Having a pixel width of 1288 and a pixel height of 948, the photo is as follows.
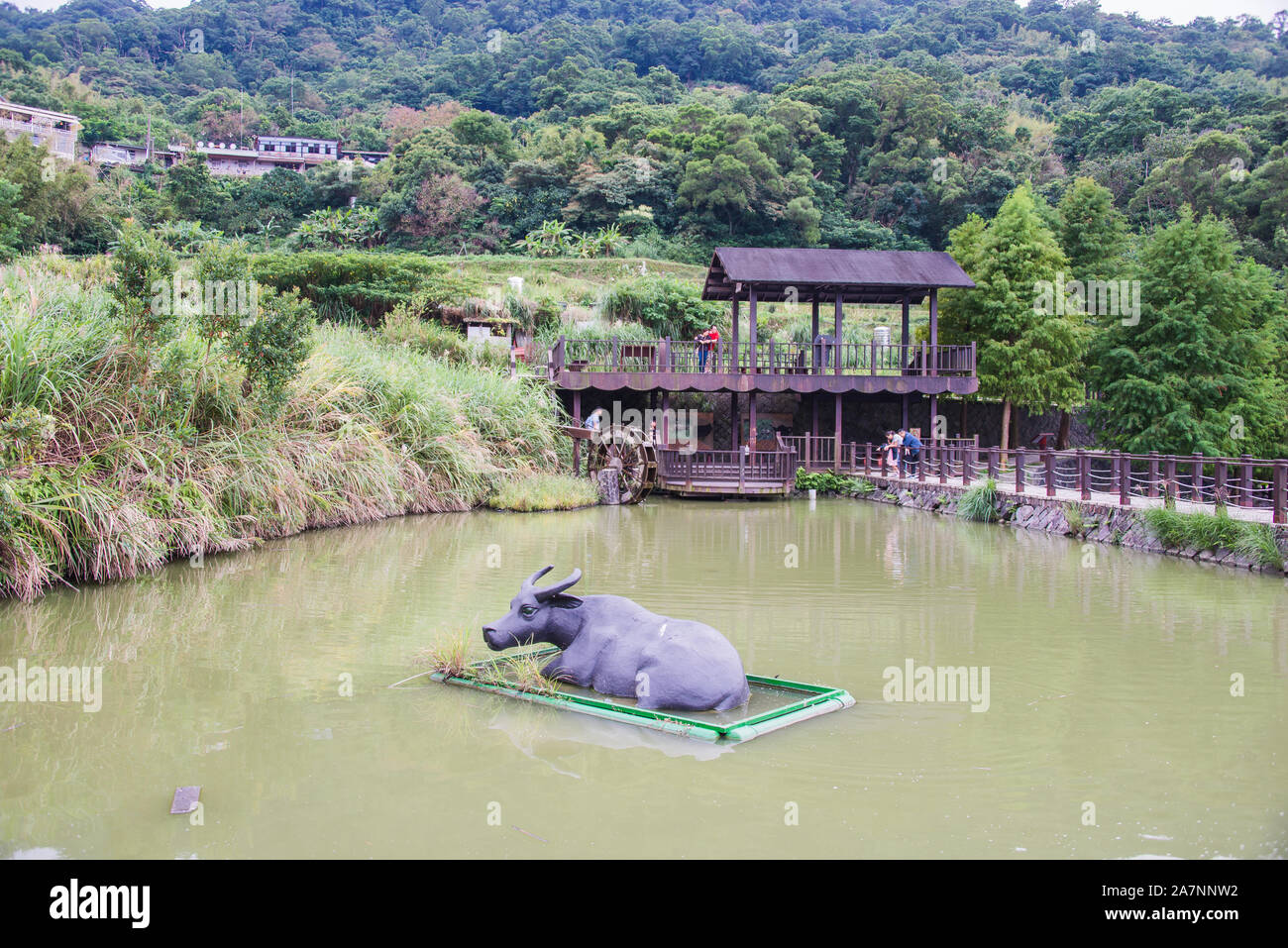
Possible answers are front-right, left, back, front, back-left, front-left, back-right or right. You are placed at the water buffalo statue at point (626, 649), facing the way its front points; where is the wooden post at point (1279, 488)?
back-right

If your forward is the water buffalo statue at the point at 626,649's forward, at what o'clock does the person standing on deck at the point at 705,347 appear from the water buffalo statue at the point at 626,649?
The person standing on deck is roughly at 3 o'clock from the water buffalo statue.

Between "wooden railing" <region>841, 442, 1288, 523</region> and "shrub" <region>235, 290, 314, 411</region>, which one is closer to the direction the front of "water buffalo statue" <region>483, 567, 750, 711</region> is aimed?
the shrub

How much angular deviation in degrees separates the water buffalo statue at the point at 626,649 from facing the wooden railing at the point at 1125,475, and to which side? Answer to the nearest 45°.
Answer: approximately 135° to its right

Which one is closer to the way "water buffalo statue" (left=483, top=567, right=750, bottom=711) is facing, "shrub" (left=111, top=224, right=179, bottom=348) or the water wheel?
the shrub

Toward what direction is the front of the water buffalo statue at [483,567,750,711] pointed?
to the viewer's left

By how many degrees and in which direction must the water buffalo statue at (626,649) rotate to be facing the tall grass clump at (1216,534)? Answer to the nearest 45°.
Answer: approximately 135° to its right

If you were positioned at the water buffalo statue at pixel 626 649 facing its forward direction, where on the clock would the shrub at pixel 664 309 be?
The shrub is roughly at 3 o'clock from the water buffalo statue.

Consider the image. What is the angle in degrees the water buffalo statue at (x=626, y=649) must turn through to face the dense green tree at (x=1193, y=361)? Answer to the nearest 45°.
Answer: approximately 135° to its right

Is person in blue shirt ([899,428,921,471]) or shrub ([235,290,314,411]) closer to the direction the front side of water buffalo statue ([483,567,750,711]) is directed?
the shrub

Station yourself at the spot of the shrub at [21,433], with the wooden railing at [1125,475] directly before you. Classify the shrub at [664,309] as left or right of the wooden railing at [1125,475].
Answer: left
